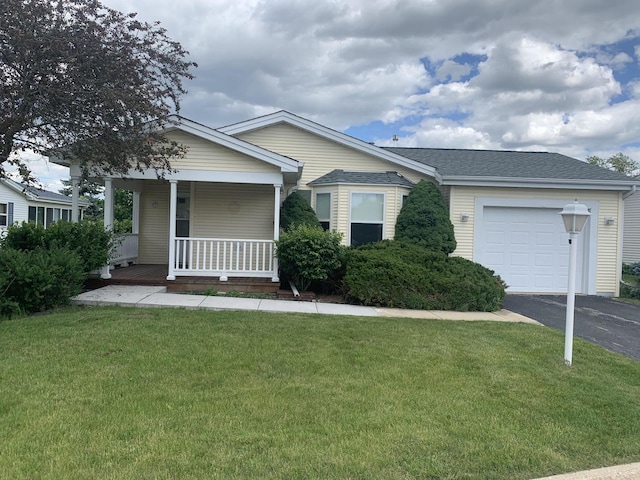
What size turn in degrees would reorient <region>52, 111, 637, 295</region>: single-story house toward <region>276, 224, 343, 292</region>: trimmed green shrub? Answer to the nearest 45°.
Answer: approximately 45° to its right

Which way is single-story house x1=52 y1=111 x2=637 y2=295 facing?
toward the camera

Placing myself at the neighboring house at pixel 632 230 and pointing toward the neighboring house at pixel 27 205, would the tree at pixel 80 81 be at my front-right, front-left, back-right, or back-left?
front-left

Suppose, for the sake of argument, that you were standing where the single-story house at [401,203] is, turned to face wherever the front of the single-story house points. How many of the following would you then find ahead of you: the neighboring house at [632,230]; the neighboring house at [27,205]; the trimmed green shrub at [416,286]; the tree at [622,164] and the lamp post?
2

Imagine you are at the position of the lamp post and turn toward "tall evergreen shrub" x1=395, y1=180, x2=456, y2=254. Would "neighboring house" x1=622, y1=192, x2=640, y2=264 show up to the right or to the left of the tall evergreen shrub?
right

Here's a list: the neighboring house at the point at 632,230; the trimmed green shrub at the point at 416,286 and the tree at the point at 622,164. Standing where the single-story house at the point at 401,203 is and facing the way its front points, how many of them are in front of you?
1

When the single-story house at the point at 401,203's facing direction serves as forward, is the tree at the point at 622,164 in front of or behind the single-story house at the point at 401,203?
behind

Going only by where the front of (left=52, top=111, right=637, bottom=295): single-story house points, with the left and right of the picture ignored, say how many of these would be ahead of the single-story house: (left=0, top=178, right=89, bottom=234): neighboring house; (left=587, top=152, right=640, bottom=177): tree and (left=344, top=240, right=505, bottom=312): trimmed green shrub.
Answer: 1

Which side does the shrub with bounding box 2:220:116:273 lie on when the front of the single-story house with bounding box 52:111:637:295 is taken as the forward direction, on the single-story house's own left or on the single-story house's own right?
on the single-story house's own right

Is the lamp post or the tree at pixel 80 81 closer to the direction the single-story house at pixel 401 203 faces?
the lamp post

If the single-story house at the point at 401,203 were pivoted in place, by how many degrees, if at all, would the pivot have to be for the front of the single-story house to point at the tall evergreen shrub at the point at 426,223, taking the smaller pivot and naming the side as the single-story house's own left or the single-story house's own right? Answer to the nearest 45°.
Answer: approximately 45° to the single-story house's own left

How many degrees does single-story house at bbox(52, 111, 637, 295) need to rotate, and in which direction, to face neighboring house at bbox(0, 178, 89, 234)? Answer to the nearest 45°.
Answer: approximately 135° to its right

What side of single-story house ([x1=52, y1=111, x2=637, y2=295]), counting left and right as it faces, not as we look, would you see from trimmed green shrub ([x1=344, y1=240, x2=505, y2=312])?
front

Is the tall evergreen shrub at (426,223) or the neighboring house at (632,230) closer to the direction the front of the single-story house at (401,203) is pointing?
the tall evergreen shrub

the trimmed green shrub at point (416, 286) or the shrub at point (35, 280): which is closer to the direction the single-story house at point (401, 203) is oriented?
the trimmed green shrub

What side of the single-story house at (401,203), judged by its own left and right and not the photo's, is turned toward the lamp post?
front
